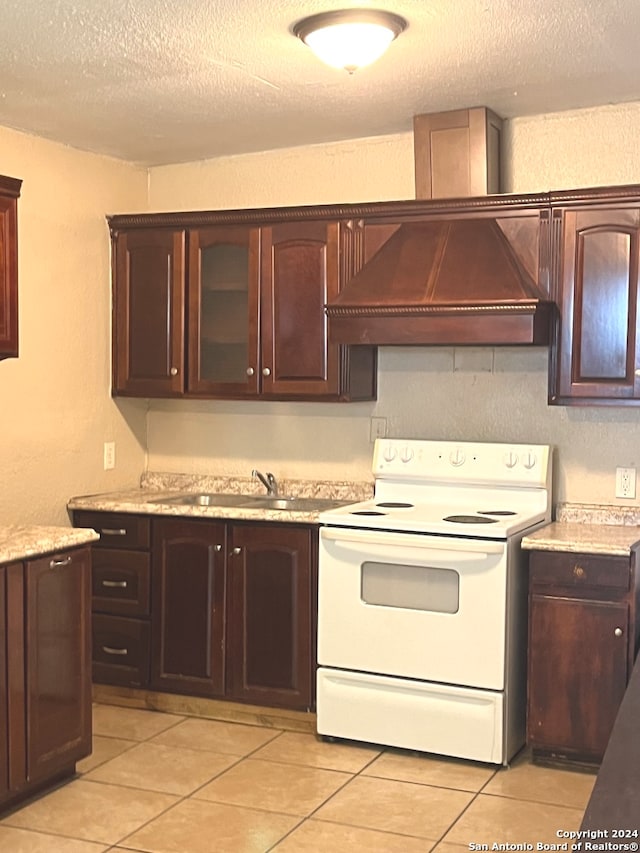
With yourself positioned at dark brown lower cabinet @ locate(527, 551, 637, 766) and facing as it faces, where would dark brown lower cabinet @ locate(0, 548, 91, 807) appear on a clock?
dark brown lower cabinet @ locate(0, 548, 91, 807) is roughly at 2 o'clock from dark brown lower cabinet @ locate(527, 551, 637, 766).

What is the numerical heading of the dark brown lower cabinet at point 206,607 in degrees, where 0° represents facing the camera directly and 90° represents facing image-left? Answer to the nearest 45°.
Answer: approximately 45°

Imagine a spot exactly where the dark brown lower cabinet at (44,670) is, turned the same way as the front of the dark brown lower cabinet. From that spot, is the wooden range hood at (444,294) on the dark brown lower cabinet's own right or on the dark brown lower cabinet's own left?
on the dark brown lower cabinet's own left

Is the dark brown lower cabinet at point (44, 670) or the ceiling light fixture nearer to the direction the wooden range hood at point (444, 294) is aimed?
the ceiling light fixture

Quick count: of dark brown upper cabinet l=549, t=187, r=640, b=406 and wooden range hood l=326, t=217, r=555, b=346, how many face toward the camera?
2

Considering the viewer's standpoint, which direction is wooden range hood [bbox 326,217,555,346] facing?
facing the viewer

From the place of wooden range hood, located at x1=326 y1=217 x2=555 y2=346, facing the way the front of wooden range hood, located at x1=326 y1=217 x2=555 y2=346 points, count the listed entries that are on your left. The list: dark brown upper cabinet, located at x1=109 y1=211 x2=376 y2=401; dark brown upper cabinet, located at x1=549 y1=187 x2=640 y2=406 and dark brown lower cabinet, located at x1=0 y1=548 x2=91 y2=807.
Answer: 1

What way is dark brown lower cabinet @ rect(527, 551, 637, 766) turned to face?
toward the camera

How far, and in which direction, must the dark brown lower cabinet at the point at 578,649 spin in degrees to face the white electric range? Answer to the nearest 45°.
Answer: approximately 90° to its right

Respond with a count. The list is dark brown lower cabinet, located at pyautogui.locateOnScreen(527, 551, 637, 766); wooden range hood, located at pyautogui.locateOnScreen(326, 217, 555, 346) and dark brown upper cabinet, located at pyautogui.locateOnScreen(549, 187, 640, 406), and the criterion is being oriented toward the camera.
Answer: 3
